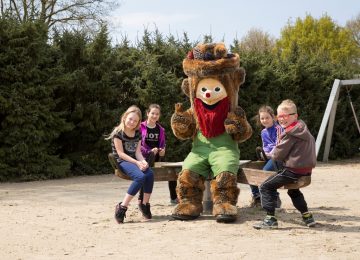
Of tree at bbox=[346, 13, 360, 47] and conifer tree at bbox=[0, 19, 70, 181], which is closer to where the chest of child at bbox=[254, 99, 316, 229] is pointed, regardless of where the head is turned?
the conifer tree

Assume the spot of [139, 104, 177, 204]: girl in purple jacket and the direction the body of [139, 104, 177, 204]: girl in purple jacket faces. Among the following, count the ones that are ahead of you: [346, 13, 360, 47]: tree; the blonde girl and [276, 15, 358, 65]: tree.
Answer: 1

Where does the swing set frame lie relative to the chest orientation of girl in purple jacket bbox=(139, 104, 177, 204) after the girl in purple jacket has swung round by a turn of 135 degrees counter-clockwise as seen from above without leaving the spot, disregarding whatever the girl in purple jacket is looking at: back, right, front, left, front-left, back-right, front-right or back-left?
front

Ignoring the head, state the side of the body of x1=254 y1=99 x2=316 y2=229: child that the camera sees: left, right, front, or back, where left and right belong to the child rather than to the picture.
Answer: left

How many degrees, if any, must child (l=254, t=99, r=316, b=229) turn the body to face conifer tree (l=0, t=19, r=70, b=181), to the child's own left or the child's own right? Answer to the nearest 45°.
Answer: approximately 45° to the child's own right

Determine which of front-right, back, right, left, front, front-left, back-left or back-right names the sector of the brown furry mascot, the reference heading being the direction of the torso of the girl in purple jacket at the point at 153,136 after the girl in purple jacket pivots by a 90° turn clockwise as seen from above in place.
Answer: back-left

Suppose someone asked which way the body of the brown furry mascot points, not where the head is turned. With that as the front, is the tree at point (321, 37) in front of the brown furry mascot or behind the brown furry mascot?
behind

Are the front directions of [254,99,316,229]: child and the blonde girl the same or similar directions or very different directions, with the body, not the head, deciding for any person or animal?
very different directions

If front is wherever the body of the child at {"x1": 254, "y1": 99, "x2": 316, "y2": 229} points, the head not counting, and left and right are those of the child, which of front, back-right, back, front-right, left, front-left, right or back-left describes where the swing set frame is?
right

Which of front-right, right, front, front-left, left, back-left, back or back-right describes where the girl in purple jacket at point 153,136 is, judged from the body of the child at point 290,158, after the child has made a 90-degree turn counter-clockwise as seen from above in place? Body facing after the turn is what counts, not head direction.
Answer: back-right
